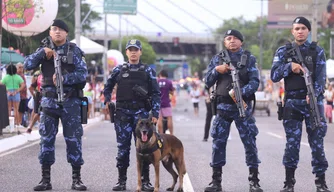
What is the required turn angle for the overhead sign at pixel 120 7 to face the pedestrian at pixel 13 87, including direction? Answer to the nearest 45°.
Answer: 0° — it already faces them

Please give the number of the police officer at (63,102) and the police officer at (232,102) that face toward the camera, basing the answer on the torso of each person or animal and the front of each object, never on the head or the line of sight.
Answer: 2

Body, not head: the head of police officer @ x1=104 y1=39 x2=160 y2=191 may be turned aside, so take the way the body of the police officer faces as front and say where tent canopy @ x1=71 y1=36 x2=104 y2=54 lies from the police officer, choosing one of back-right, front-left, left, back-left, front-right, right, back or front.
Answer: back

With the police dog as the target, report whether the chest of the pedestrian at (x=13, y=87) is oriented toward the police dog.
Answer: no

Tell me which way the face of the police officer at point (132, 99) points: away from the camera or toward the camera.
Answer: toward the camera

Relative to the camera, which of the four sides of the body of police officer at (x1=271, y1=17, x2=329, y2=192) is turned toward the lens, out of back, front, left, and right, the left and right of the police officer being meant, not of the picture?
front

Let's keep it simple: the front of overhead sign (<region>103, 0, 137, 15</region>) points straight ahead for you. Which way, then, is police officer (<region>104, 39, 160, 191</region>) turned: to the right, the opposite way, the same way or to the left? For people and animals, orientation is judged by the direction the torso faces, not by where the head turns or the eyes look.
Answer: the same way

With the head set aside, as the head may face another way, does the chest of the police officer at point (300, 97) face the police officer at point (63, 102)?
no

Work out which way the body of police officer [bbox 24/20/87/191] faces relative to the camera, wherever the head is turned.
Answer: toward the camera

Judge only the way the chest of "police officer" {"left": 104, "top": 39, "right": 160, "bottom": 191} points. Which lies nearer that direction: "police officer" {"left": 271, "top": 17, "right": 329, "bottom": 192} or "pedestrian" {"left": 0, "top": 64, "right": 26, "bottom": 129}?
the police officer

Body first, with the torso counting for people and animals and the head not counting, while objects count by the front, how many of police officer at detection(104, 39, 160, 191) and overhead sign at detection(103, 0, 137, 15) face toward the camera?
2
